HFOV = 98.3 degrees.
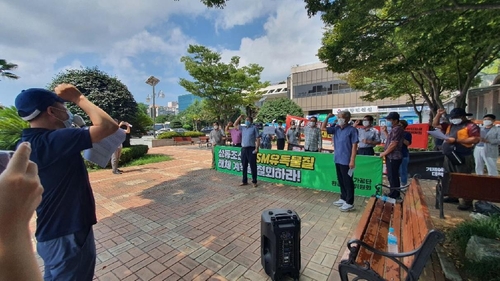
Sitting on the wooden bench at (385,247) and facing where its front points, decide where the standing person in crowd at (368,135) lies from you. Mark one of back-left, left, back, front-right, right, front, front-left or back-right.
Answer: right

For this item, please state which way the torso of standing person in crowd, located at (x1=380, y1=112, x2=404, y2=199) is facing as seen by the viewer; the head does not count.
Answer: to the viewer's left

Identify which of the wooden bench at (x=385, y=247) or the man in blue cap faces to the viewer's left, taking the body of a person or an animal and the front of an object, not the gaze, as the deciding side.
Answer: the wooden bench

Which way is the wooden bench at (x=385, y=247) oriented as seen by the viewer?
to the viewer's left

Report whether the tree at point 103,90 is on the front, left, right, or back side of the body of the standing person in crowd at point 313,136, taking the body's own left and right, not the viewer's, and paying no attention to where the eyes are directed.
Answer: right

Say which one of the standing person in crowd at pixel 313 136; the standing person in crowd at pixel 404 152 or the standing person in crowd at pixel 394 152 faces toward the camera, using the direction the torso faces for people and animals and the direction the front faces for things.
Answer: the standing person in crowd at pixel 313 136

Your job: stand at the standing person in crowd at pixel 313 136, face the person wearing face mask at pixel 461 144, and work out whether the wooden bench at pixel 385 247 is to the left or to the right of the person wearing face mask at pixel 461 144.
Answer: right

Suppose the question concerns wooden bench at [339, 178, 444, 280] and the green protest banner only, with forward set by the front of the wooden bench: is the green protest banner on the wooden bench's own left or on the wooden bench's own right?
on the wooden bench's own right

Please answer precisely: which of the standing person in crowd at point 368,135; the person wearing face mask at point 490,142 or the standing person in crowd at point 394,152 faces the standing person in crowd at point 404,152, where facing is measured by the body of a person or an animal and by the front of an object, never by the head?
the person wearing face mask
